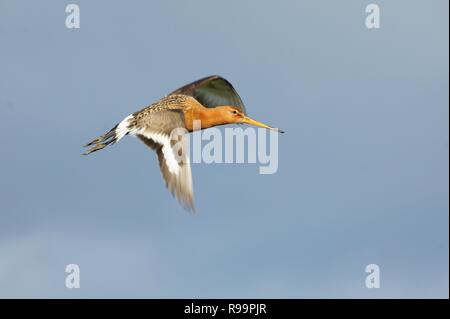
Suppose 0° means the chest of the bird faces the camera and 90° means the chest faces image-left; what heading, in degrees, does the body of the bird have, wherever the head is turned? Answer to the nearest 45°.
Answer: approximately 270°
